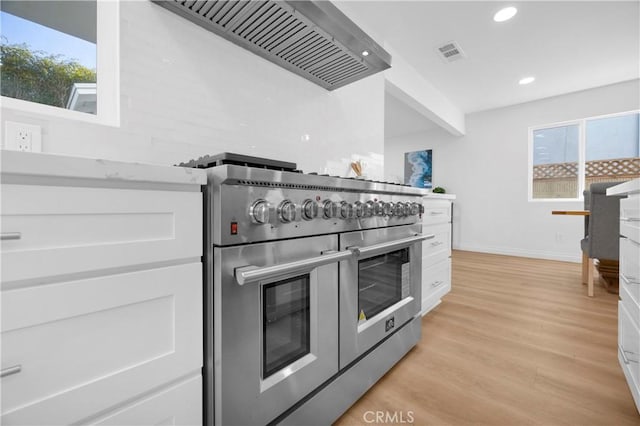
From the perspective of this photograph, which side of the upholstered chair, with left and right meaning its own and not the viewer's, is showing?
back

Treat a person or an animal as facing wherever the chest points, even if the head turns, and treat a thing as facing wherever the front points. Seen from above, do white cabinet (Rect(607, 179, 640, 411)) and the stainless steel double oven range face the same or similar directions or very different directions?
very different directions

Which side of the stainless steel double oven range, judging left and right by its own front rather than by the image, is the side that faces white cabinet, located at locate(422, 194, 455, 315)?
left

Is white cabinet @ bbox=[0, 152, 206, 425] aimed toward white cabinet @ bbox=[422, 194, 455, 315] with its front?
no

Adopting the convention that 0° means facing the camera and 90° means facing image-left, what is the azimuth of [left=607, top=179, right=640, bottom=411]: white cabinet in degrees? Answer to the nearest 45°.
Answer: approximately 90°

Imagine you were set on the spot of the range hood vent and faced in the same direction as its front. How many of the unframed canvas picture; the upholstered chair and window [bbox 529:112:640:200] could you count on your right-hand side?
0

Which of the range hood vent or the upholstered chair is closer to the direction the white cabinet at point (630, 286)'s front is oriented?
the range hood vent

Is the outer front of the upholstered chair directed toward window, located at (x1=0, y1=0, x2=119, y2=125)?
no

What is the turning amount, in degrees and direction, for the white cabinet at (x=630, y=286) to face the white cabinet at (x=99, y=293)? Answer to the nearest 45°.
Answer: approximately 45° to its left

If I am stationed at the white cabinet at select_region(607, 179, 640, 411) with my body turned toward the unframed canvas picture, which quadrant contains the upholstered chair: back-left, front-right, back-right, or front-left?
front-right

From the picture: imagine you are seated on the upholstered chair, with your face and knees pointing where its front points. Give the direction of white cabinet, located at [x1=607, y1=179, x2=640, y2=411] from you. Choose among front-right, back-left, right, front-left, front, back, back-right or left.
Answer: back

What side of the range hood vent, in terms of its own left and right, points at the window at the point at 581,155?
left

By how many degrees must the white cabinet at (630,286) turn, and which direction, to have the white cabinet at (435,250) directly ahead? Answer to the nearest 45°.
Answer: approximately 45° to its right

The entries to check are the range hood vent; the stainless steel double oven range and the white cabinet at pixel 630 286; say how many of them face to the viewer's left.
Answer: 1

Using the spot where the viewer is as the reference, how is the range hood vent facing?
facing the viewer and to the right of the viewer

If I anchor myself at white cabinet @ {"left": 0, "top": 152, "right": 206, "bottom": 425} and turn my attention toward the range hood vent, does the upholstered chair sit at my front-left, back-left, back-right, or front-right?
front-right

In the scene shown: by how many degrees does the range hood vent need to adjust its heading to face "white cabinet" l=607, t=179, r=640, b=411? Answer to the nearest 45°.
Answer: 0° — it already faces it
